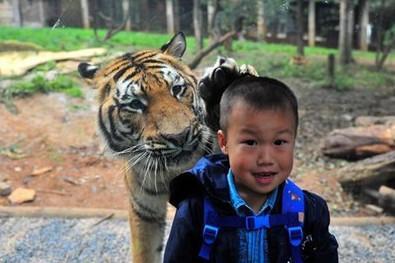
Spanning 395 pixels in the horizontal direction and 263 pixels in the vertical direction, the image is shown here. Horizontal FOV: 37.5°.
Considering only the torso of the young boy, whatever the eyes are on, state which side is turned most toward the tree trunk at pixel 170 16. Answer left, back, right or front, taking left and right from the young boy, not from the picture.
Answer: back

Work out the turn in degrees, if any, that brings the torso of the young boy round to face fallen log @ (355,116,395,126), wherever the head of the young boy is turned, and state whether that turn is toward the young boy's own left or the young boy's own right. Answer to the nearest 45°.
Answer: approximately 180°

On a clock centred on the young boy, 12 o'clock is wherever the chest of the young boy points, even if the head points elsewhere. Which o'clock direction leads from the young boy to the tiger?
The tiger is roughly at 5 o'clock from the young boy.

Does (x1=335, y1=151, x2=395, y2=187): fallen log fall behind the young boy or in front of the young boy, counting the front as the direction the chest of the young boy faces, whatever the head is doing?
behind

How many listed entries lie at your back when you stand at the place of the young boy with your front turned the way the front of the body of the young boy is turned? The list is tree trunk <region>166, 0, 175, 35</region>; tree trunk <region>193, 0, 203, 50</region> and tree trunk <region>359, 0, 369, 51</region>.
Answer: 3

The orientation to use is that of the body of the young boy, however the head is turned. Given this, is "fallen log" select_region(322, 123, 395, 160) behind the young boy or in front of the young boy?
behind

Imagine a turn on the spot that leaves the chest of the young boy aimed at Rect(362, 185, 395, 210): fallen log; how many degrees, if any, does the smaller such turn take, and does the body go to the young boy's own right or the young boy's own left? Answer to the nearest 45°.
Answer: approximately 180°

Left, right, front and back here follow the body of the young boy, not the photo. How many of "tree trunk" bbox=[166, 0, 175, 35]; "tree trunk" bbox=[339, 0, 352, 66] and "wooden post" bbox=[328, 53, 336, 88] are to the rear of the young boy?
3

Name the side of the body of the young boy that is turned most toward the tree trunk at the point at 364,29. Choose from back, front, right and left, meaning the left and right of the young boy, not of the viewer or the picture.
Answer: back

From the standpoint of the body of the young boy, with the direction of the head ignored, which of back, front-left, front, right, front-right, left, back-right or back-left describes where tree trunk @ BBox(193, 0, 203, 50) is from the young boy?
back

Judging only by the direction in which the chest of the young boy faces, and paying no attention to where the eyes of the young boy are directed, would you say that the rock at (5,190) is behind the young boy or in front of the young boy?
behind

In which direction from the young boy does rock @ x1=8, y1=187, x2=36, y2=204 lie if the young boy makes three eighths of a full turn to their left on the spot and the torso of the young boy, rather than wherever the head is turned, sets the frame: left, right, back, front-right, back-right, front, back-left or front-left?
left

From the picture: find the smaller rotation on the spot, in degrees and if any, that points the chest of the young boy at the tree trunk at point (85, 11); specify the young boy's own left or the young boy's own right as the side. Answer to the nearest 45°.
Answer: approximately 135° to the young boy's own right

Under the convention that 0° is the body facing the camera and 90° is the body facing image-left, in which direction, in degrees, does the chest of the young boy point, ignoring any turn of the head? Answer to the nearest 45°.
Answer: approximately 0°

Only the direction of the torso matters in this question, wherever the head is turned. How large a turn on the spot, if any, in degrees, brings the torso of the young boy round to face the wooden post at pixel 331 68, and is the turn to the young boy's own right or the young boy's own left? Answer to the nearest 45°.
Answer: approximately 180°

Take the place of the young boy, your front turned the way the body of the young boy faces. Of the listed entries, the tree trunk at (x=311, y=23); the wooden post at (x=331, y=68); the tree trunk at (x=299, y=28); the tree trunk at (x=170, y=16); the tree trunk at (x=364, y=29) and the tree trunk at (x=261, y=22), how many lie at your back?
6

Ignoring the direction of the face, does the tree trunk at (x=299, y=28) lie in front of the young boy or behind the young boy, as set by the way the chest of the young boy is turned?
behind

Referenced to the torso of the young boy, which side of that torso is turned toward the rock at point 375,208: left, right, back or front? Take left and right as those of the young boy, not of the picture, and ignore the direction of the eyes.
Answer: back

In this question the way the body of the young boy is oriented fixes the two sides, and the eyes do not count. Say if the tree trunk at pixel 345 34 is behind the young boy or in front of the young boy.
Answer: behind
